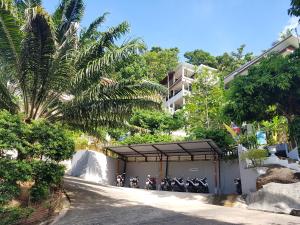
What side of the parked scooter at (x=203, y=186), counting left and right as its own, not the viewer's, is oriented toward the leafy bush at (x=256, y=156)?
left

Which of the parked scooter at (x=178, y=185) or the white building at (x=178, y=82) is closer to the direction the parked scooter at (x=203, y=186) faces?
the parked scooter

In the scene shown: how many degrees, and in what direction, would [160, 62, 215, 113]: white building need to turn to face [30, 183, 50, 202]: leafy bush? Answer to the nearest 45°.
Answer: approximately 45° to its left

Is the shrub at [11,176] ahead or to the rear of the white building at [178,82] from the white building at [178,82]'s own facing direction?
ahead

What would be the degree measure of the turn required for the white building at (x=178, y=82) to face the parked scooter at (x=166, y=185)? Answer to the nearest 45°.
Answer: approximately 45° to its left

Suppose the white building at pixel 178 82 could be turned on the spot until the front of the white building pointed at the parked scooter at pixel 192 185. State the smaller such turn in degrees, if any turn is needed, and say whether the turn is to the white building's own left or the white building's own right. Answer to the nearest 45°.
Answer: approximately 45° to the white building's own left

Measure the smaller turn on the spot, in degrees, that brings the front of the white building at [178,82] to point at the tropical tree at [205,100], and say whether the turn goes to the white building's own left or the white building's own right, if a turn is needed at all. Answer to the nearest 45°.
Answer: approximately 45° to the white building's own left

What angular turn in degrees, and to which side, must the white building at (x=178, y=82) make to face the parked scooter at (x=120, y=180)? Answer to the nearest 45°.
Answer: approximately 45° to its left

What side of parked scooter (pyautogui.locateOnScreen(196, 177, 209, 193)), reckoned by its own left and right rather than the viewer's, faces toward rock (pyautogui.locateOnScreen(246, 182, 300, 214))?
left

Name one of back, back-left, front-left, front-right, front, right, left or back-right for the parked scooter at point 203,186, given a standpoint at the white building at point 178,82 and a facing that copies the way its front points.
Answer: front-left

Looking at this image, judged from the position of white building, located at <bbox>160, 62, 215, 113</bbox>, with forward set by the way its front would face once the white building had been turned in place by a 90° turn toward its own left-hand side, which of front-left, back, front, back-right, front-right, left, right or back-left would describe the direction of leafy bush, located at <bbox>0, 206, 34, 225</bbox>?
front-right

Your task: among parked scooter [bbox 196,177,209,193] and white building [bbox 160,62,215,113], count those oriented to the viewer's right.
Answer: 0
